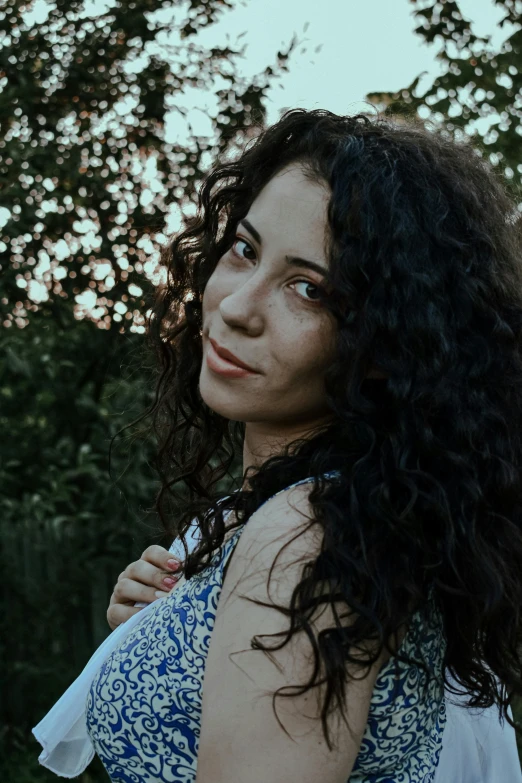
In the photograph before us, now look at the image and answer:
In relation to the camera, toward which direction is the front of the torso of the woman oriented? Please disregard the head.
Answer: to the viewer's left
